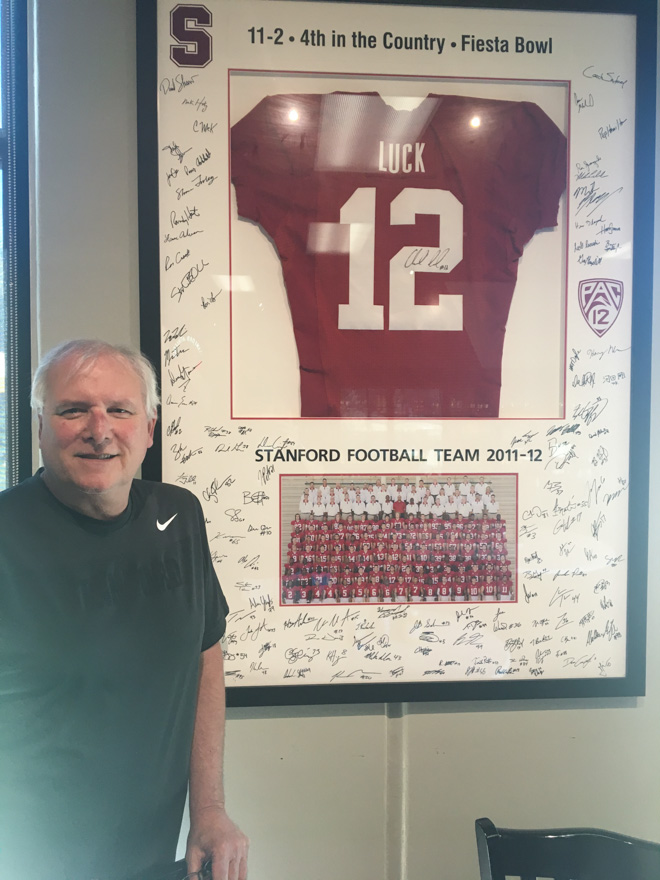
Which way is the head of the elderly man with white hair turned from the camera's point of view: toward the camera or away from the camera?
toward the camera

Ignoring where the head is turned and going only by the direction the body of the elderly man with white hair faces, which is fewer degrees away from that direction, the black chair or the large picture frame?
the black chair

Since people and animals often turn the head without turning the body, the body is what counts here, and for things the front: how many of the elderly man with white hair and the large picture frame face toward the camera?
2

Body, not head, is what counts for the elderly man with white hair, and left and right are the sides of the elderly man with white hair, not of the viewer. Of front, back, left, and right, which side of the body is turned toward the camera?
front

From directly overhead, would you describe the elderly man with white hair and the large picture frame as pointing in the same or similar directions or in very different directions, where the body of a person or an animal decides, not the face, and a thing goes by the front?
same or similar directions

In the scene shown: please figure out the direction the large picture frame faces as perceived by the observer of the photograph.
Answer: facing the viewer

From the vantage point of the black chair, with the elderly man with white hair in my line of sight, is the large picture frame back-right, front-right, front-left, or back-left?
front-right
